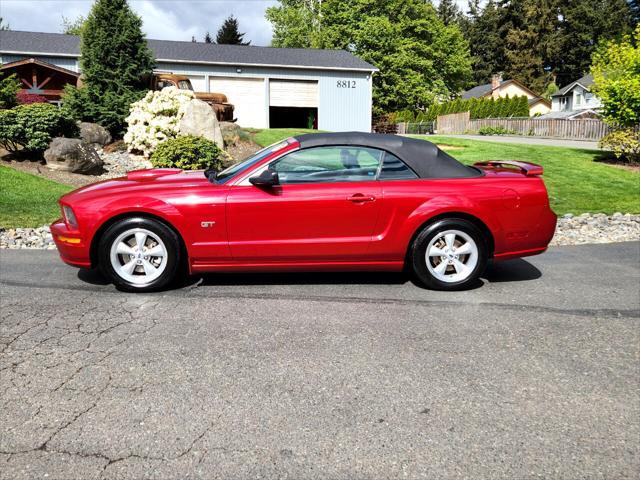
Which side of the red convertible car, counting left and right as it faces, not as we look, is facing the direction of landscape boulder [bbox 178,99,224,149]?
right

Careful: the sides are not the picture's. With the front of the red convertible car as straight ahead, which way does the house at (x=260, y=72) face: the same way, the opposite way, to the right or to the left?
to the left

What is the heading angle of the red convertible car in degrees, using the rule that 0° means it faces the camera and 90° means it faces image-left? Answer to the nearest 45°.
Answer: approximately 90°

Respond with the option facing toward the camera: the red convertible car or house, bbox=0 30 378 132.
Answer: the house

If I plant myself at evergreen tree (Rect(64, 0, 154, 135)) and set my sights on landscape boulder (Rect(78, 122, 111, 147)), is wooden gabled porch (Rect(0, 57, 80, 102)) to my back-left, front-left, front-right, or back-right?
back-right

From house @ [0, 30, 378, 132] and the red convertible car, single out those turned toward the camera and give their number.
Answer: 1

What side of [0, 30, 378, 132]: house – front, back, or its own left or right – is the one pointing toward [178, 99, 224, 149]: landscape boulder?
front

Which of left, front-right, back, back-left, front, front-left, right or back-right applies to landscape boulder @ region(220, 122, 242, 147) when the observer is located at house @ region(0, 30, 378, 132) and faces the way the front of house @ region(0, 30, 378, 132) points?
front

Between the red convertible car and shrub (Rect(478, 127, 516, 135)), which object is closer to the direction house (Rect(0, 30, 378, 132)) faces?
the red convertible car

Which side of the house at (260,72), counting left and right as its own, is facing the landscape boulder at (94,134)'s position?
front

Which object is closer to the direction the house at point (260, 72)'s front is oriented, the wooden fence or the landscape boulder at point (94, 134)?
the landscape boulder

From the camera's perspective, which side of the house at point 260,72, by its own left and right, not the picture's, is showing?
front
